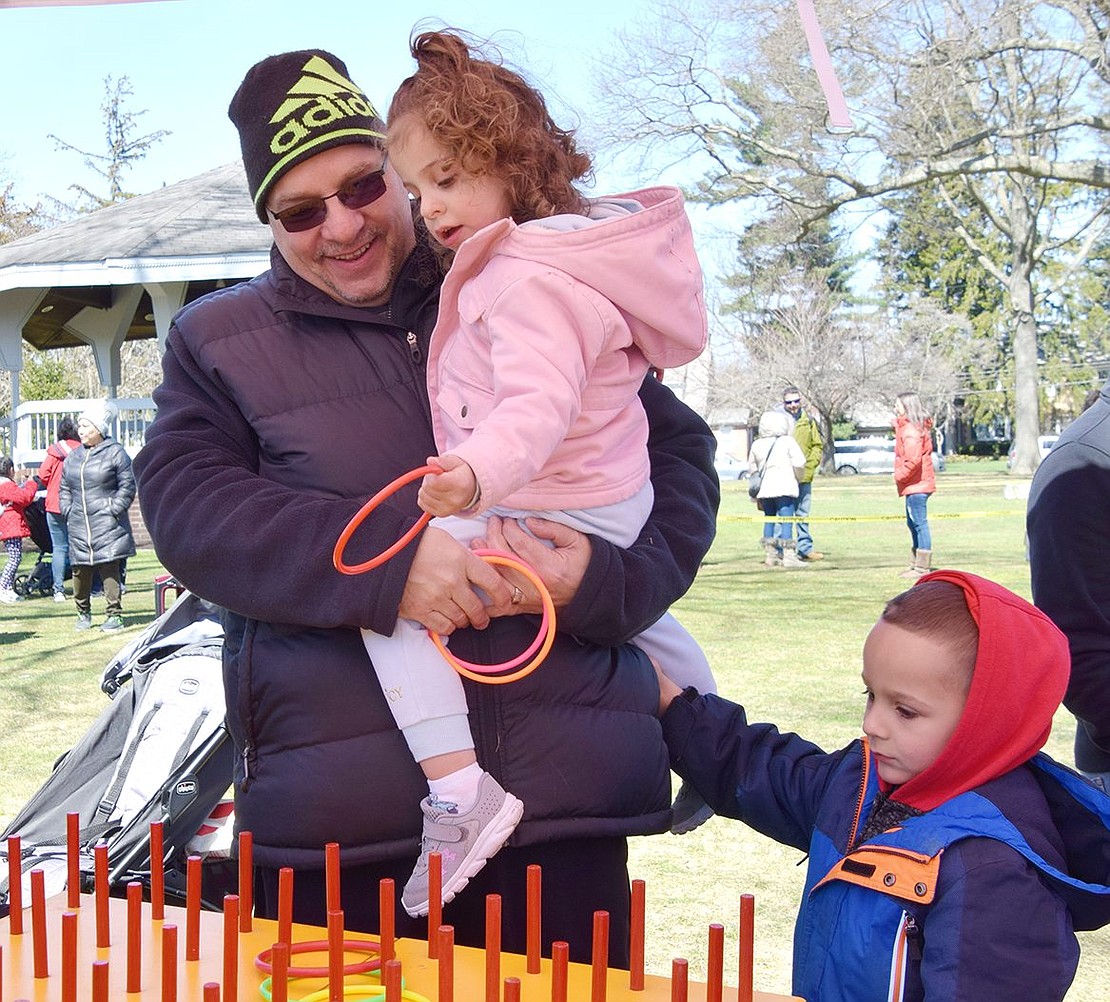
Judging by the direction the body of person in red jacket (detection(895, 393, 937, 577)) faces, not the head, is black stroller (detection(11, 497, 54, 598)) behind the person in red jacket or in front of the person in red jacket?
in front

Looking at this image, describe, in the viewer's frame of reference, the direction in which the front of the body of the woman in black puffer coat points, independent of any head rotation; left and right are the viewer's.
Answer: facing the viewer and to the left of the viewer

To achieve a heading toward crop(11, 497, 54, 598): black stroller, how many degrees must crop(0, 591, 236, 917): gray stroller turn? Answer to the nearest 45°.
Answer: approximately 135° to its right
